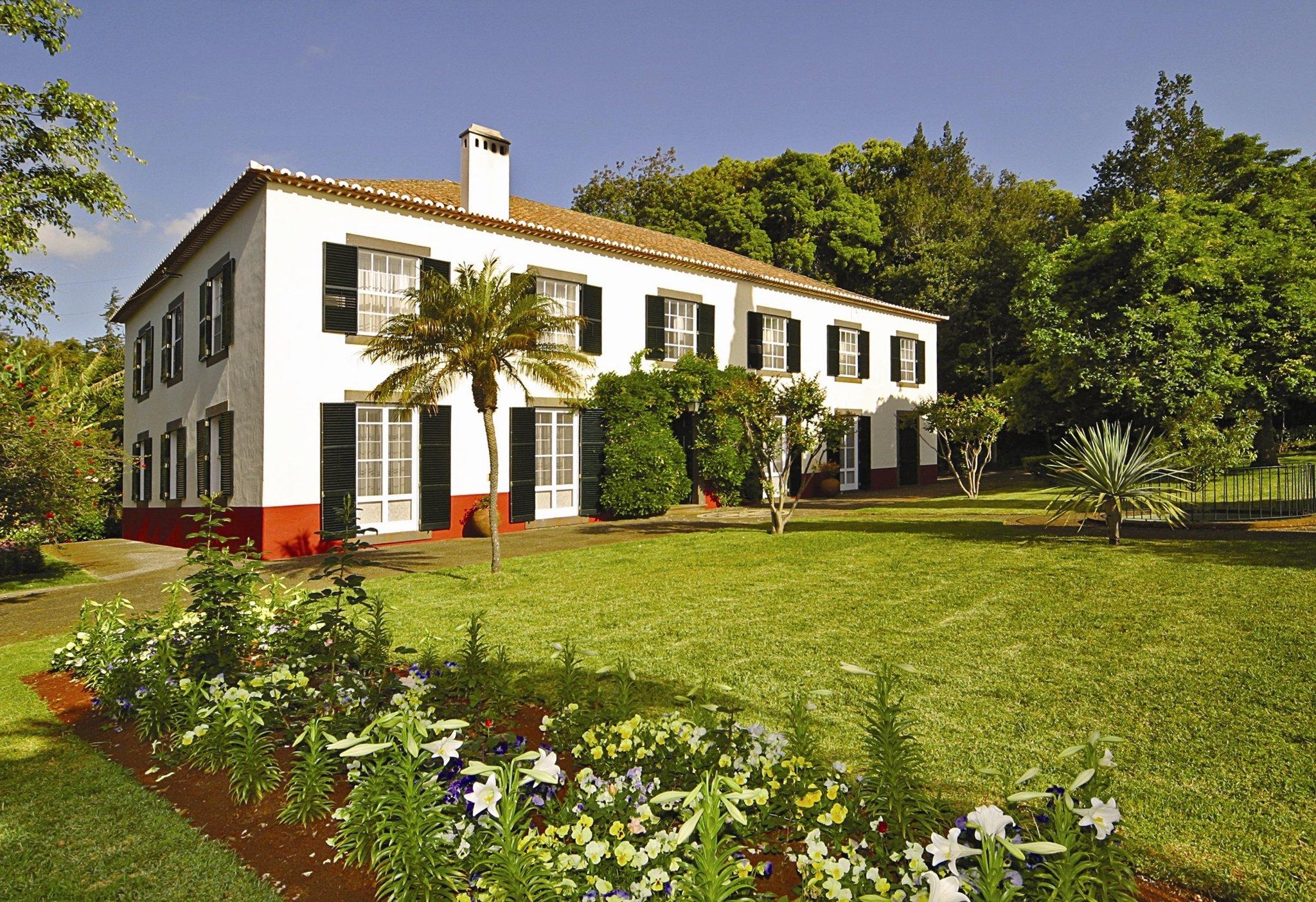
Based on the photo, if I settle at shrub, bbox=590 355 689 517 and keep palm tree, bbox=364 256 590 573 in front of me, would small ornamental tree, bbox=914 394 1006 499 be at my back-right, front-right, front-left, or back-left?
back-left

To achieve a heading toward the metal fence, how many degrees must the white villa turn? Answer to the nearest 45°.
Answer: approximately 45° to its left

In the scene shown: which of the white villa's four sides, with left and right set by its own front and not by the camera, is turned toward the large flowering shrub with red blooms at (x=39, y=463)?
right

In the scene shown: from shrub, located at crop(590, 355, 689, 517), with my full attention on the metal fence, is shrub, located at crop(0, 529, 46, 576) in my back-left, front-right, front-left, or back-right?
back-right

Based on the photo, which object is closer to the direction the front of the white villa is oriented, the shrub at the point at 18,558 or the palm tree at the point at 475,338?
the palm tree

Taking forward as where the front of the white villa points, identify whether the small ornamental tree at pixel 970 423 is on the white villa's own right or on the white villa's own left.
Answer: on the white villa's own left

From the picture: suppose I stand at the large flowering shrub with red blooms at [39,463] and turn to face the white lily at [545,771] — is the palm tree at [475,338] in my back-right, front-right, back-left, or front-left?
front-left

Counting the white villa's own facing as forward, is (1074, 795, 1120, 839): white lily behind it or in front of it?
in front

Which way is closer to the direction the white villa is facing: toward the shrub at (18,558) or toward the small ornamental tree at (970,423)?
the small ornamental tree

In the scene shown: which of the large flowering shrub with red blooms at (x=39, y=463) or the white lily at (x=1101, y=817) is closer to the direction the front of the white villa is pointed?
the white lily

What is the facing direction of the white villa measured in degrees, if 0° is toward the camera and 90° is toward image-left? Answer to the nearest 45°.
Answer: approximately 315°

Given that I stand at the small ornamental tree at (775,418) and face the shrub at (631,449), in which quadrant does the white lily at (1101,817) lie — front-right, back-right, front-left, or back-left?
back-left

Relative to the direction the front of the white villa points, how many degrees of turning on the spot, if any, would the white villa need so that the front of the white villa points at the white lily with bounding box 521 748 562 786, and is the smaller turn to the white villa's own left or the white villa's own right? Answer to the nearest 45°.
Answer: approximately 45° to the white villa's own right

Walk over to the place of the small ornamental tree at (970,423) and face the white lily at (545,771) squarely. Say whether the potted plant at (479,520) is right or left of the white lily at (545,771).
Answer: right

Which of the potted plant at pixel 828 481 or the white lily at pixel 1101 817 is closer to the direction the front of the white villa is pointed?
the white lily

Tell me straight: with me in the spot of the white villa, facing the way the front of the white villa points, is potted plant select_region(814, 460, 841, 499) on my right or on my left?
on my left
